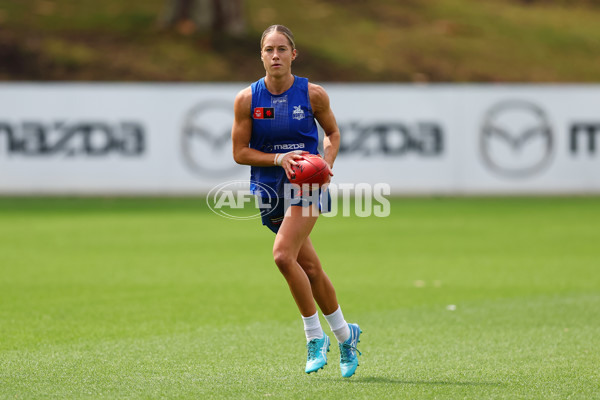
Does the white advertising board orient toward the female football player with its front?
yes

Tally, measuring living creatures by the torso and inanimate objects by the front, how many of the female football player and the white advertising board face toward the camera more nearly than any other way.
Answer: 2

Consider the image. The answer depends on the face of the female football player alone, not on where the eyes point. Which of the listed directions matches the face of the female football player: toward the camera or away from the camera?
toward the camera

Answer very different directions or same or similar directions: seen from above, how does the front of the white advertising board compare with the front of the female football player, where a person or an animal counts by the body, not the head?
same or similar directions

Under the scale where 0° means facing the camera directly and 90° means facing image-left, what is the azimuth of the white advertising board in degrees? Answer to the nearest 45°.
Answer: approximately 0°

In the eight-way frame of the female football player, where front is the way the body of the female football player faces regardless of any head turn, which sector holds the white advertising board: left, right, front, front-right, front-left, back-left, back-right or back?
back

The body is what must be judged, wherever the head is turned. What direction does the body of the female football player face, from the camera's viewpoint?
toward the camera
